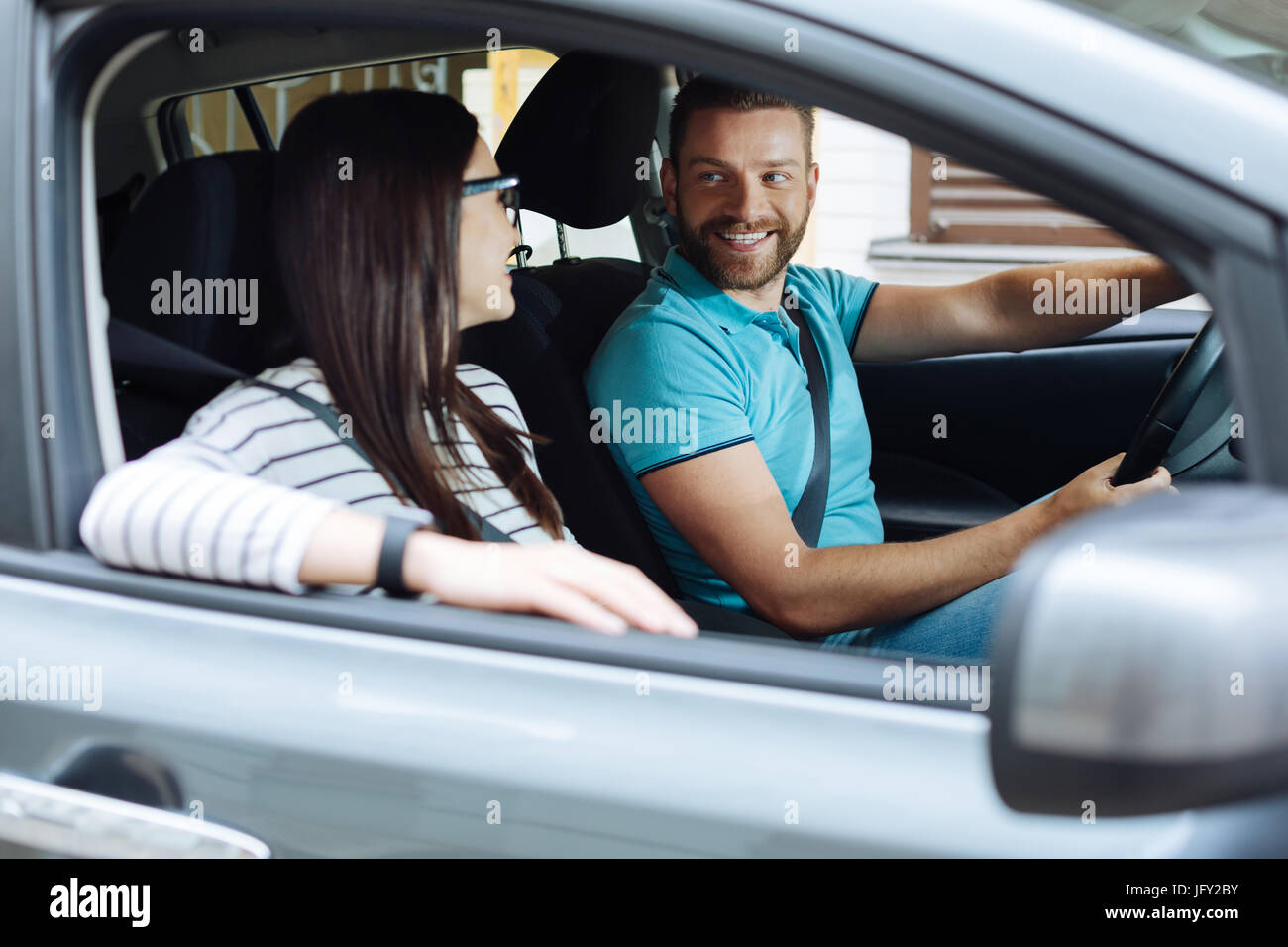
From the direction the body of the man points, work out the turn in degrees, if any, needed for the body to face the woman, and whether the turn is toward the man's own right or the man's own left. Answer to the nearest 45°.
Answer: approximately 90° to the man's own right

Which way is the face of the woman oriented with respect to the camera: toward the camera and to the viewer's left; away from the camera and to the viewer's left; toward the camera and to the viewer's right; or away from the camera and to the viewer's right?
away from the camera and to the viewer's right

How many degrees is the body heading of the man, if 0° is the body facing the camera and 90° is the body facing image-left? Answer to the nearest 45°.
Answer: approximately 315°
